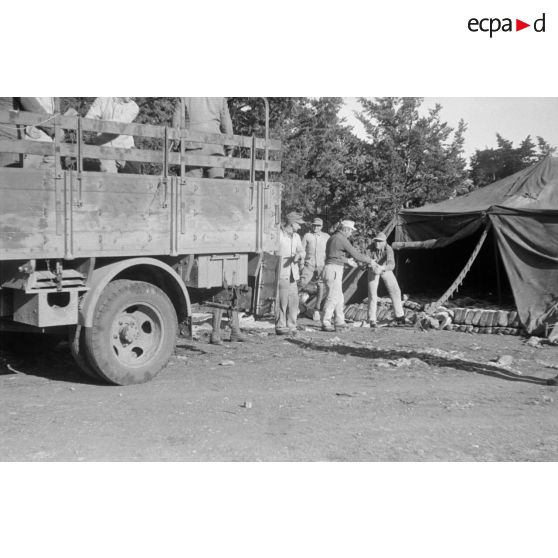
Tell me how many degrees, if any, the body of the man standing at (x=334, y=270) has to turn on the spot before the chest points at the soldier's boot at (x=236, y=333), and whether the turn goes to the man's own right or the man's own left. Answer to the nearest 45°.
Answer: approximately 135° to the man's own right

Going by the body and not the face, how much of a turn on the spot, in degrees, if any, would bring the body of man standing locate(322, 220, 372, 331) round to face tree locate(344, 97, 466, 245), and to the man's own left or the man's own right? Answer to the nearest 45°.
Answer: approximately 90° to the man's own left

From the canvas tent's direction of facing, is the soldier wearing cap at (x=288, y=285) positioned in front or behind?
in front

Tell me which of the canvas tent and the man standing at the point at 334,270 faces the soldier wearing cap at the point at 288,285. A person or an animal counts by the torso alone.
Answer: the canvas tent

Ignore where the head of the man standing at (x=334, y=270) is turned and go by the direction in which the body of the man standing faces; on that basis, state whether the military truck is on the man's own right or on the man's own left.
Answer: on the man's own right

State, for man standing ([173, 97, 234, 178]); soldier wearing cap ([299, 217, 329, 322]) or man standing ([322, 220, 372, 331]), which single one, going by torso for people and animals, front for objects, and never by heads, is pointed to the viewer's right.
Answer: man standing ([322, 220, 372, 331])

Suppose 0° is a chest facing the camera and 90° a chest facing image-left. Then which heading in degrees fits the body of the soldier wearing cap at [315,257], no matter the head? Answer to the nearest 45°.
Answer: approximately 0°

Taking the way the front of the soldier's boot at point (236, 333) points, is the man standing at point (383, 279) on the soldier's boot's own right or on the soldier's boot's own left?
on the soldier's boot's own left

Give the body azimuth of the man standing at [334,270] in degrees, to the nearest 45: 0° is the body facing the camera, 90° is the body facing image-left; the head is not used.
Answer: approximately 270°

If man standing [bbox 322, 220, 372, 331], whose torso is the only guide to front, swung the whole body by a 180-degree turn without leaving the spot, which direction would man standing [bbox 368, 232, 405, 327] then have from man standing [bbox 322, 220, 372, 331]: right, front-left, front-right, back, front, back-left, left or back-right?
back-right
